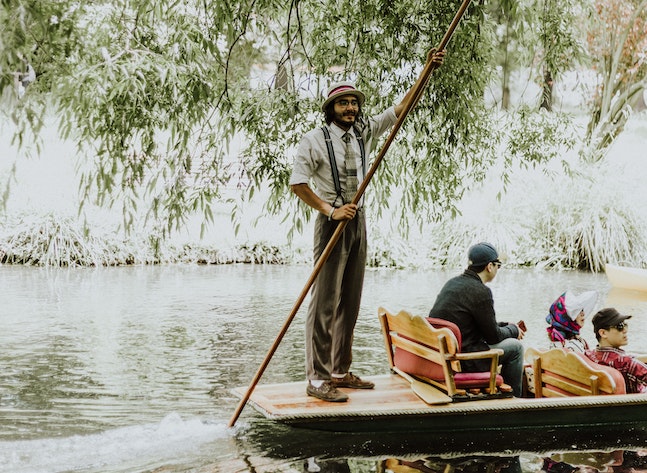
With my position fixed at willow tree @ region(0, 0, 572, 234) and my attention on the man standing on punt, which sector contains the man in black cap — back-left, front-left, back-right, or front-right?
front-left

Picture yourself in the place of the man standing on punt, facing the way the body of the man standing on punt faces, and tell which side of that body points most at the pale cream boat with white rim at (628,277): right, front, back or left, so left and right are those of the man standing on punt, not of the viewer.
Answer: left

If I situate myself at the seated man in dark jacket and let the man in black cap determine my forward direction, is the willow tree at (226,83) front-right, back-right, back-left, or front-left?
back-left

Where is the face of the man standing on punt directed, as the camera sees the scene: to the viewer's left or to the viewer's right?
to the viewer's right

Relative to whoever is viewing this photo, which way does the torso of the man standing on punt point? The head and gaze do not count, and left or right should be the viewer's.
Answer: facing the viewer and to the right of the viewer
